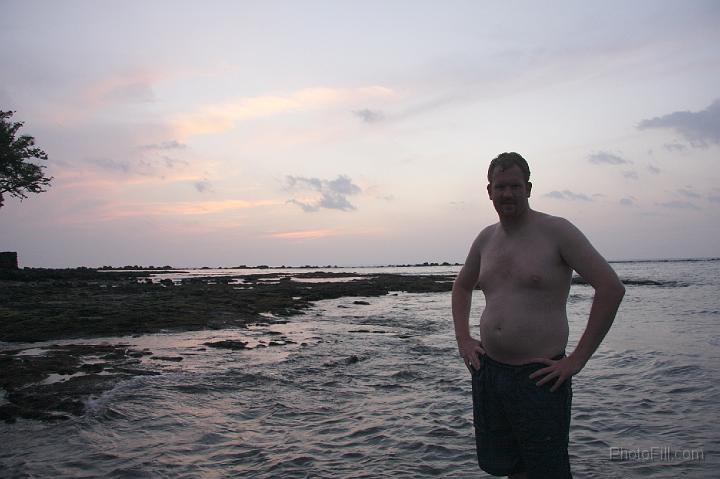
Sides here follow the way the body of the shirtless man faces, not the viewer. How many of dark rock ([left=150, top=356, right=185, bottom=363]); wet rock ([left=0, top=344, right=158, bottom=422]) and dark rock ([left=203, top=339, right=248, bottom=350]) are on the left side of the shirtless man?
0

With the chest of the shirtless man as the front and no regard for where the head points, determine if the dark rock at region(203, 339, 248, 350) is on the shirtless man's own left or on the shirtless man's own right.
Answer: on the shirtless man's own right

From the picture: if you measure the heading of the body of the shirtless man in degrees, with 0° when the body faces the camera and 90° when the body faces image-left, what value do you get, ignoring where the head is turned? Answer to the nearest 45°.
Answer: approximately 45°

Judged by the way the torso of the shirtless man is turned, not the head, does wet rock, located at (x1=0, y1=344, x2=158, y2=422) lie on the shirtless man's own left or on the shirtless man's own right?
on the shirtless man's own right

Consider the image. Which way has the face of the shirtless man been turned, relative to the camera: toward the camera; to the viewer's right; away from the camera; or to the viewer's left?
toward the camera

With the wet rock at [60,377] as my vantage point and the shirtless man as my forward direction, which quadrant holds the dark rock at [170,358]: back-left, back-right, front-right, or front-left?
back-left

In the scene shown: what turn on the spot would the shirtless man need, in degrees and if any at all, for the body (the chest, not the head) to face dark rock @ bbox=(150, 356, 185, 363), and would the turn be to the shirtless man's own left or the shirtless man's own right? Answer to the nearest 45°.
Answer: approximately 90° to the shirtless man's own right

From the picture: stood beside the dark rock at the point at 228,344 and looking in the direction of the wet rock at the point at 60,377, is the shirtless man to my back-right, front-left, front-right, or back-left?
front-left
